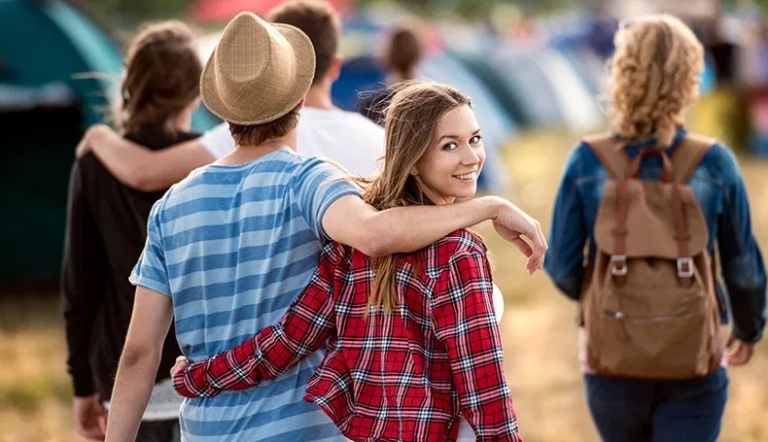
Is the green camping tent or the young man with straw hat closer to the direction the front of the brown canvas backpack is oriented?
the young man with straw hat

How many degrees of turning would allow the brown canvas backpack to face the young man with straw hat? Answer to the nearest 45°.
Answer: approximately 45° to its right

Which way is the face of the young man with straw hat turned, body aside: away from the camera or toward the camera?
away from the camera

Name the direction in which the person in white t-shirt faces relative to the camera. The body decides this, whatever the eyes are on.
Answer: away from the camera

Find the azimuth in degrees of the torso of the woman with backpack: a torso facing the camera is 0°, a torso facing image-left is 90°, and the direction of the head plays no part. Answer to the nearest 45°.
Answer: approximately 180°

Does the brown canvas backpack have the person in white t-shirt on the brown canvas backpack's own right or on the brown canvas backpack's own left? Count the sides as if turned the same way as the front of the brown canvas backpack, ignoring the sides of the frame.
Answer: on the brown canvas backpack's own right

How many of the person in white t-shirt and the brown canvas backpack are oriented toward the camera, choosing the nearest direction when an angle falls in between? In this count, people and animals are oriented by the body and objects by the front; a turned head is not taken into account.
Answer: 1

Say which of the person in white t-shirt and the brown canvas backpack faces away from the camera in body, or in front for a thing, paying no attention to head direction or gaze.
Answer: the person in white t-shirt

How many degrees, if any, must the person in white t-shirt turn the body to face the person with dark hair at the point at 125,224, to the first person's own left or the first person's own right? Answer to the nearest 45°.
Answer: approximately 90° to the first person's own left

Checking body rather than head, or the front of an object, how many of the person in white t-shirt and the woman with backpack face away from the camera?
2

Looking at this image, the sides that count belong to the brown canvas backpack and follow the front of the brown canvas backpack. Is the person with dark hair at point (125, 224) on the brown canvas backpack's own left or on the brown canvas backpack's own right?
on the brown canvas backpack's own right

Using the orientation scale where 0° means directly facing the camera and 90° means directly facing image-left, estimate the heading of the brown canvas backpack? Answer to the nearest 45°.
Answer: approximately 0°
